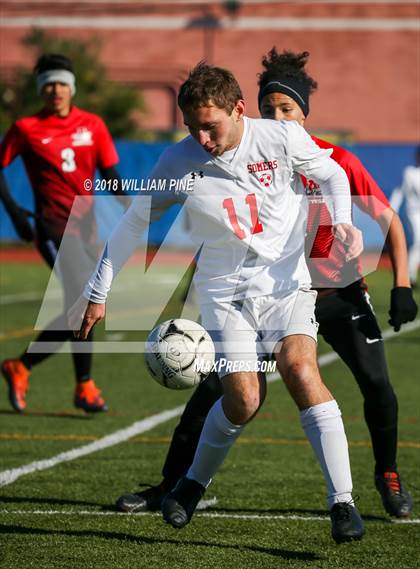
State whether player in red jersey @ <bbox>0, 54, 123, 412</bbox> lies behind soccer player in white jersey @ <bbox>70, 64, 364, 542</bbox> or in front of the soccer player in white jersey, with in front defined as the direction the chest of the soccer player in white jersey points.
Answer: behind

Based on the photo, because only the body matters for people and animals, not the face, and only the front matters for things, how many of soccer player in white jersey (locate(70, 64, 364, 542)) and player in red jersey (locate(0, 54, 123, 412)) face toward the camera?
2

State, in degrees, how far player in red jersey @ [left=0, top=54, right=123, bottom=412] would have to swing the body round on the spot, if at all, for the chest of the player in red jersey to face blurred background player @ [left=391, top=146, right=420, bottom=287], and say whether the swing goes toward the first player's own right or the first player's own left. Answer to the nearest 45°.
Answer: approximately 135° to the first player's own left

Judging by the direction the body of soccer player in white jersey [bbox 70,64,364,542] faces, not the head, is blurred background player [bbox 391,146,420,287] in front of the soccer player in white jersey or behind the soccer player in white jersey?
behind

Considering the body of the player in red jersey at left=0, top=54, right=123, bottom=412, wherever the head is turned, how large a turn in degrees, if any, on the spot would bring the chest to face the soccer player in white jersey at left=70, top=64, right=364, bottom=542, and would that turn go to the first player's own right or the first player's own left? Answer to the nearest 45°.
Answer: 0° — they already face them

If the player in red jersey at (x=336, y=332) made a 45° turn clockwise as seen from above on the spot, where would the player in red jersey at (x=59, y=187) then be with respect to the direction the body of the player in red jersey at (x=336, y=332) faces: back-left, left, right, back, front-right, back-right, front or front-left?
front-right

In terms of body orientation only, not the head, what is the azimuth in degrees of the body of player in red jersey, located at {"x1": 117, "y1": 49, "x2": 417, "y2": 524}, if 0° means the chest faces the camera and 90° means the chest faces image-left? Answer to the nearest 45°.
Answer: approximately 45°
